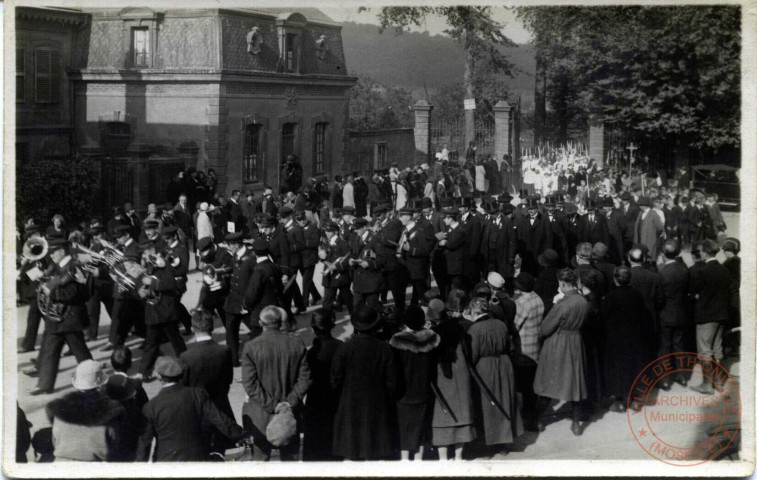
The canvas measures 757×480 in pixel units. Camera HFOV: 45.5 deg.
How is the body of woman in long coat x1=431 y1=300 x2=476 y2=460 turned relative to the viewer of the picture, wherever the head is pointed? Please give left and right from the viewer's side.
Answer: facing away from the viewer

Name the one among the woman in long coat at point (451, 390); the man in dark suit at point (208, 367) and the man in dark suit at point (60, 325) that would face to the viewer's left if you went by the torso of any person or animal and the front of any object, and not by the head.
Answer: the man in dark suit at point (60, 325)

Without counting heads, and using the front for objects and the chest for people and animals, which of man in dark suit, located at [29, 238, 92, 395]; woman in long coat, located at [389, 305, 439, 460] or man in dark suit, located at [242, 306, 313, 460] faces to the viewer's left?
man in dark suit, located at [29, 238, 92, 395]

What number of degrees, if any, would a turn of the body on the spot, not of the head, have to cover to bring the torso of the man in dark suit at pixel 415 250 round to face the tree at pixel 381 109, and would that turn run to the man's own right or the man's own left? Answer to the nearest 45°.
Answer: approximately 135° to the man's own right

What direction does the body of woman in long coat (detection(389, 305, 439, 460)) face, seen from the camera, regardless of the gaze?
away from the camera

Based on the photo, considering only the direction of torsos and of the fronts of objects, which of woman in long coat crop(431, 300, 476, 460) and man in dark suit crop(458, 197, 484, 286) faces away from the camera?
the woman in long coat

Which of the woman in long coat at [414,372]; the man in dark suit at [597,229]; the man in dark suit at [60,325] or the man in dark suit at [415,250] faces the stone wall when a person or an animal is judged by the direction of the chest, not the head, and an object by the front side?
the woman in long coat

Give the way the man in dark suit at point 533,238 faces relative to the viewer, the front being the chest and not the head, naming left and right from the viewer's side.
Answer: facing the viewer and to the left of the viewer

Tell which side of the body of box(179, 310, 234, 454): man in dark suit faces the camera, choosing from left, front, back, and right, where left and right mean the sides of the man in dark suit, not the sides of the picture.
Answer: back

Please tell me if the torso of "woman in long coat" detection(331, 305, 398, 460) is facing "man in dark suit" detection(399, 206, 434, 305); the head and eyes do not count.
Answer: yes

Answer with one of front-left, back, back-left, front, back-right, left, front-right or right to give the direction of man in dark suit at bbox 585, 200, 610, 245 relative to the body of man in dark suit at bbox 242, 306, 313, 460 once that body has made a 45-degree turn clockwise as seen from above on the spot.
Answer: front

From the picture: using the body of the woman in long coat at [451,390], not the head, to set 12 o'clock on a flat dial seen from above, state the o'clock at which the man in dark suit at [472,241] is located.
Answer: The man in dark suit is roughly at 12 o'clock from the woman in long coat.

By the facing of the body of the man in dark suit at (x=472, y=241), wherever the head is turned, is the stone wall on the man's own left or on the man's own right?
on the man's own right

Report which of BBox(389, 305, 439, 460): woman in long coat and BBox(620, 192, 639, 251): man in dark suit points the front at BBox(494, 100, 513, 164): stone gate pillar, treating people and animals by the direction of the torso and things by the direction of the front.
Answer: the woman in long coat

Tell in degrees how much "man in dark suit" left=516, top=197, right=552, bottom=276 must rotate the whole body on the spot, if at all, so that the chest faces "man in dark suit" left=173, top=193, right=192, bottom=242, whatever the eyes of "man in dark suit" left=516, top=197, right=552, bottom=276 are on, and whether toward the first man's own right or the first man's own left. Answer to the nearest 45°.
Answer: approximately 45° to the first man's own right

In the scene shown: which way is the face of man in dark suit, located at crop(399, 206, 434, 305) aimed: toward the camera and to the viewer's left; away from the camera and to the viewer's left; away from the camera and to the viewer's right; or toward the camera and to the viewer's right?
toward the camera and to the viewer's left

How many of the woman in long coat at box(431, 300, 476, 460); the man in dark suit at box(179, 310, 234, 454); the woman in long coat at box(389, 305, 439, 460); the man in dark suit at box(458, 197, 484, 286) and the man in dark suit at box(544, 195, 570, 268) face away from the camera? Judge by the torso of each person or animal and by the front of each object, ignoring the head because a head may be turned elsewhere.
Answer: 3

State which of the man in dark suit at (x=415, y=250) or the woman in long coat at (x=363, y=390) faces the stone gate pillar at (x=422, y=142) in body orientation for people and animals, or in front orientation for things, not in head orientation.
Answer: the woman in long coat

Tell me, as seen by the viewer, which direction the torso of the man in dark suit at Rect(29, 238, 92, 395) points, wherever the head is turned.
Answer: to the viewer's left
